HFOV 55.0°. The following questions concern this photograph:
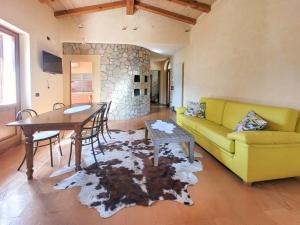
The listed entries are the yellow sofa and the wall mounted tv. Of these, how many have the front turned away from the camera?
0

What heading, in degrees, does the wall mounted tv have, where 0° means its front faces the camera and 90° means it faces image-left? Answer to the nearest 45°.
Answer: approximately 315°

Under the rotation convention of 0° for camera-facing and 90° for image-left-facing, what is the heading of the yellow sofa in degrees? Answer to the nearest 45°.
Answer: approximately 45°
